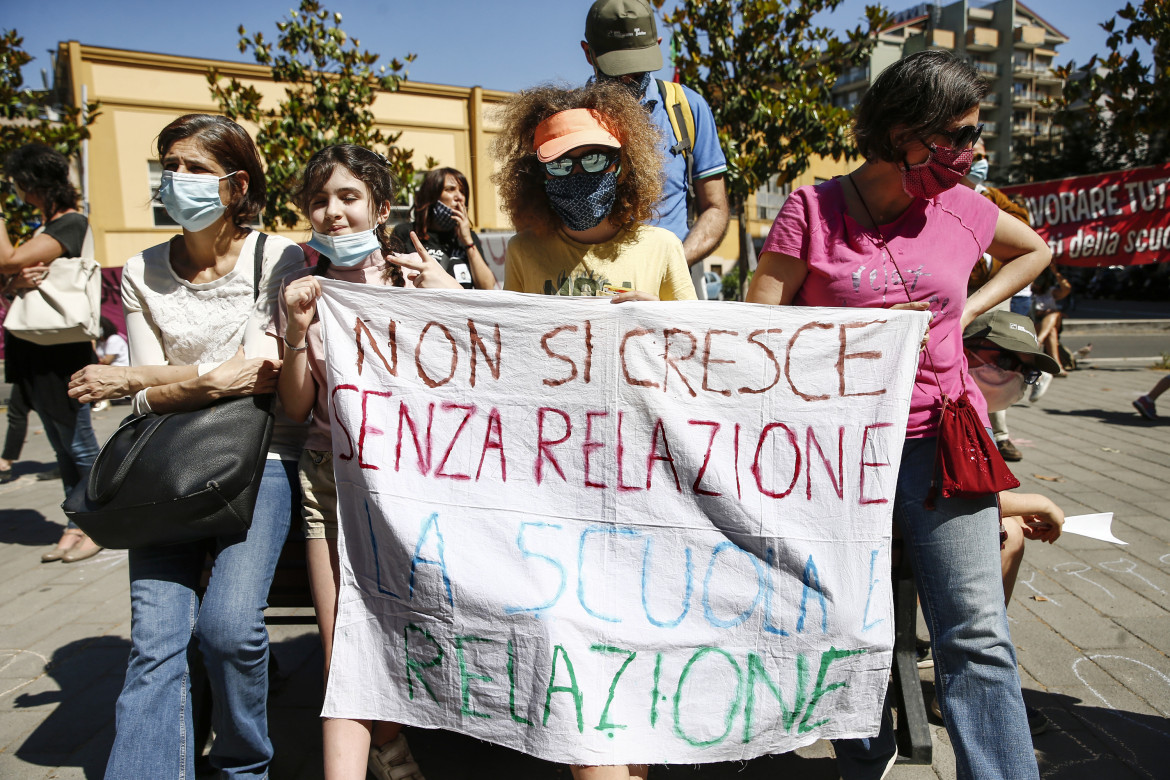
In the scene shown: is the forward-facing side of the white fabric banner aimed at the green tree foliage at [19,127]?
no

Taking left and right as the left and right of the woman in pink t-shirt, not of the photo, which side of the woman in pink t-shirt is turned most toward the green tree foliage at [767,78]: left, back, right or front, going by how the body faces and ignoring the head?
back

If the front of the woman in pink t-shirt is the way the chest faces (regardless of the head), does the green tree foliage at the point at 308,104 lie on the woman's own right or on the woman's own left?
on the woman's own right

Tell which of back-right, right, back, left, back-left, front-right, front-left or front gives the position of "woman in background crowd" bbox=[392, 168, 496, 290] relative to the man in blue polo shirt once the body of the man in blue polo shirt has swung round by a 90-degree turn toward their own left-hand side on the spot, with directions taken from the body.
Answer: back-left

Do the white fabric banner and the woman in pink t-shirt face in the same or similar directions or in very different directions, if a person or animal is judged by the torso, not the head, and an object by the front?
same or similar directions

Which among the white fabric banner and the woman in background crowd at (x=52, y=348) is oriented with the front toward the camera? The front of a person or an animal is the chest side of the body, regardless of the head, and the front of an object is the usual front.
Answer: the white fabric banner

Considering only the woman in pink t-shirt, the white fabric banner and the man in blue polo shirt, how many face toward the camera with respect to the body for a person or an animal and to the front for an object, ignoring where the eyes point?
3

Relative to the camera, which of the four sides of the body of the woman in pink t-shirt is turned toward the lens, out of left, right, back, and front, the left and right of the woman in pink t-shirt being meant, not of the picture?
front

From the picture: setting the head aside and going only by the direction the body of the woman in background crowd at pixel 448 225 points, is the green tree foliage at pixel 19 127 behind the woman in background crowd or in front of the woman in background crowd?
behind

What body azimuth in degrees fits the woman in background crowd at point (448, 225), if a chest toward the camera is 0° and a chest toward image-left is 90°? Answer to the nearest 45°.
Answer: approximately 315°

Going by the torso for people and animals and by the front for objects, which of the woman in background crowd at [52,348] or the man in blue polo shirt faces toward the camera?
the man in blue polo shirt

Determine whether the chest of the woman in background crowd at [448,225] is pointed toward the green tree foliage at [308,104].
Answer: no

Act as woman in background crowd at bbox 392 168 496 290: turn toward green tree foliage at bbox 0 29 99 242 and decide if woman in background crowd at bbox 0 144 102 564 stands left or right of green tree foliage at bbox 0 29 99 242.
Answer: left

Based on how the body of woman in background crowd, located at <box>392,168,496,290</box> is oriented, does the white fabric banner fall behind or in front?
in front

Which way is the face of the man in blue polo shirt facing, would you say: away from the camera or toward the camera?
toward the camera

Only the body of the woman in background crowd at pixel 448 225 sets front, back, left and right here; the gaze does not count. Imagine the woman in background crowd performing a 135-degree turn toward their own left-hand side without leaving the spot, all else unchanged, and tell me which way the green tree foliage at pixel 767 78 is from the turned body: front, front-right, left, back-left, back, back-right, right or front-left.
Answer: front-right

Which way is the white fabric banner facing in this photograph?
toward the camera
